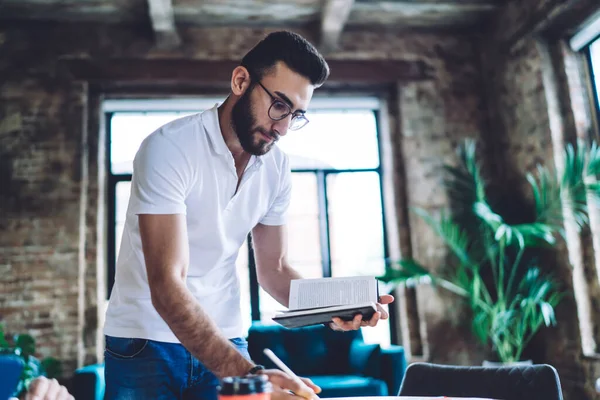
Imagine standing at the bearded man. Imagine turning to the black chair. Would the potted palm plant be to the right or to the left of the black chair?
left

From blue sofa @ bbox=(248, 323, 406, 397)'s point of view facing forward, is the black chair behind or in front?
in front

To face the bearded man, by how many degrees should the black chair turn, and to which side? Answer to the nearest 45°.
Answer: approximately 45° to its right

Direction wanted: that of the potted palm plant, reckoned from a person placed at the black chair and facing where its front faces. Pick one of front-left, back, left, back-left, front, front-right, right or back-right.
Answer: back

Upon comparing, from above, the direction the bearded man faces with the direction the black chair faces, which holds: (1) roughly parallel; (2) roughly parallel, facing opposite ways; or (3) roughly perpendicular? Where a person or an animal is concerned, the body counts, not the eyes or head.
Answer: roughly perpendicular

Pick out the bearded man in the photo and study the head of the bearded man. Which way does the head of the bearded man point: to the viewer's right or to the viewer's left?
to the viewer's right

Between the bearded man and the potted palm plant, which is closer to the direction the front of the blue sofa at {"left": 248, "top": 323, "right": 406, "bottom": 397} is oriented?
the bearded man

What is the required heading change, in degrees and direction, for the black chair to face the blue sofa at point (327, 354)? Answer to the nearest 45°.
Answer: approximately 135° to its right

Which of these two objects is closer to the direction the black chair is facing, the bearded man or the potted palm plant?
the bearded man

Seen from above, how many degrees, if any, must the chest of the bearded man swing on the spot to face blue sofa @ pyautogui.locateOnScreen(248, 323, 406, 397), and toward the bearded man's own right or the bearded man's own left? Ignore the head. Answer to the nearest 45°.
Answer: approximately 135° to the bearded man's own left

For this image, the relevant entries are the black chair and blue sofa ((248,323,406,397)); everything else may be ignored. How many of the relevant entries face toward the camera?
2
